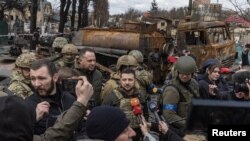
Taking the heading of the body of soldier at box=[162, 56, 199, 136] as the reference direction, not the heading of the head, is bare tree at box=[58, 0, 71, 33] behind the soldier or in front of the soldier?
behind

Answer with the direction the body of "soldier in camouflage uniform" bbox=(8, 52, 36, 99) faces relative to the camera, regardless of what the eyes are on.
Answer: to the viewer's right

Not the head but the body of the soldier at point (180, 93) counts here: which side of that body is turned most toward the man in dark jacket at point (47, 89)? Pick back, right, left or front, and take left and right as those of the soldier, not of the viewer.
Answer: right

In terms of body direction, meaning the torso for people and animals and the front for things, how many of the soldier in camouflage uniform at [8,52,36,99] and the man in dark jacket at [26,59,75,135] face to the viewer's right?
1
